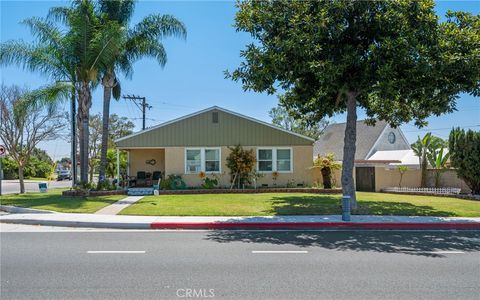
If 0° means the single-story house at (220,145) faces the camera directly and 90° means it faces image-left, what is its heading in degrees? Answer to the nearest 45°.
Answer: approximately 0°

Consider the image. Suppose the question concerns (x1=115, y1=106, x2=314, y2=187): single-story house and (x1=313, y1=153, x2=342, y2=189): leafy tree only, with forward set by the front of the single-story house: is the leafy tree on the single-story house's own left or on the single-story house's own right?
on the single-story house's own left

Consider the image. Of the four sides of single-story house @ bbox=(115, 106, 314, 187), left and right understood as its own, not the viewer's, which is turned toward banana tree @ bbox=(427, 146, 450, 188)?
left

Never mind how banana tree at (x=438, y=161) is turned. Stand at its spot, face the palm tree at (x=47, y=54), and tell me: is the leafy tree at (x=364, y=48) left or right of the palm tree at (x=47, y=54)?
left

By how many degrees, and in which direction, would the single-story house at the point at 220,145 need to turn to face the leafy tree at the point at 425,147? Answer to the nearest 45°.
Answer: approximately 90° to its left

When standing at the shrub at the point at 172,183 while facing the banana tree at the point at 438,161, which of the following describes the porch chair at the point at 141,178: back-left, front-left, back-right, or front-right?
back-left

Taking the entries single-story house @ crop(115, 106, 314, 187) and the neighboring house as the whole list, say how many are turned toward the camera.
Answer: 2

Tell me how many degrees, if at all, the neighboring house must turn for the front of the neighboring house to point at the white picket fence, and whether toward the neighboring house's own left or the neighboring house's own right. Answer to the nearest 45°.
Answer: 0° — it already faces it
